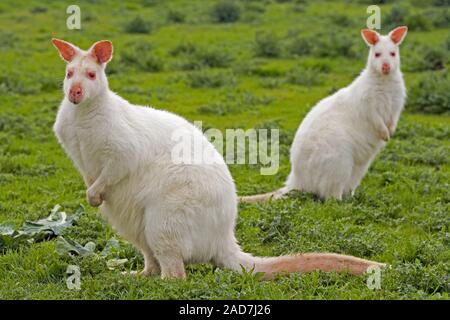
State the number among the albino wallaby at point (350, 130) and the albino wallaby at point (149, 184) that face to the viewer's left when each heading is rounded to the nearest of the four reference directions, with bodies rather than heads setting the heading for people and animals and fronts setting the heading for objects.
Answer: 1

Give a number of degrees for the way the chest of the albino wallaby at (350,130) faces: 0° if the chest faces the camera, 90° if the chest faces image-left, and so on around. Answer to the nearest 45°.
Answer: approximately 315°

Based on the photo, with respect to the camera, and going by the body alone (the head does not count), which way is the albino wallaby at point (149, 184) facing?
to the viewer's left

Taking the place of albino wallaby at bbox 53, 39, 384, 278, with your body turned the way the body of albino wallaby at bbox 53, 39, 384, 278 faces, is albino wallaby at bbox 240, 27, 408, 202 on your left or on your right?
on your right

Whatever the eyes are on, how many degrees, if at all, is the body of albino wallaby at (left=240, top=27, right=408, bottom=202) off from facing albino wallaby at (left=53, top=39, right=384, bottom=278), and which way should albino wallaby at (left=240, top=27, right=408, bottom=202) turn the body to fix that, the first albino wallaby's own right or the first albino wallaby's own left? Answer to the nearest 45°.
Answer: approximately 90° to the first albino wallaby's own right
